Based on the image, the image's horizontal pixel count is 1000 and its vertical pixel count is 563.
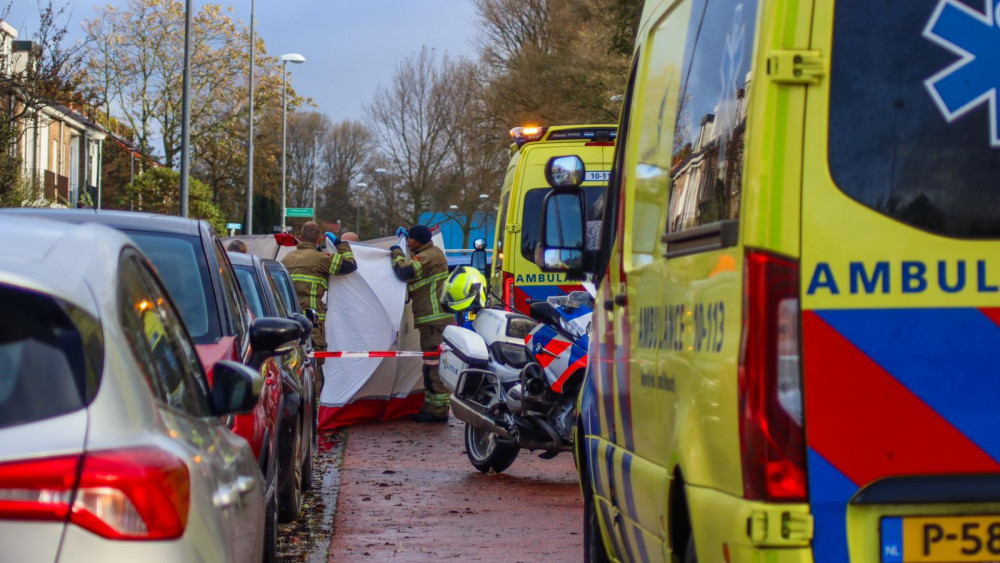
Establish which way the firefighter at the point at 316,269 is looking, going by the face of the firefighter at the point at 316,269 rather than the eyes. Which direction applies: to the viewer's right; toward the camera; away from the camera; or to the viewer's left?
away from the camera

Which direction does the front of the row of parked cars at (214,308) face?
away from the camera

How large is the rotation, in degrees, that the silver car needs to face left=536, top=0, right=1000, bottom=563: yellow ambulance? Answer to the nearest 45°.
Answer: approximately 90° to its right

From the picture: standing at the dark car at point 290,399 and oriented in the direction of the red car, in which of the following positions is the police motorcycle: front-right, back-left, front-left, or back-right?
back-left

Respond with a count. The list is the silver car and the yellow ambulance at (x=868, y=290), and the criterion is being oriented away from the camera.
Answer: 2

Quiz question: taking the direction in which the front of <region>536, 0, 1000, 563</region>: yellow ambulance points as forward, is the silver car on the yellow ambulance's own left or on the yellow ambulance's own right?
on the yellow ambulance's own left

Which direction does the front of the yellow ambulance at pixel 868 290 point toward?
away from the camera

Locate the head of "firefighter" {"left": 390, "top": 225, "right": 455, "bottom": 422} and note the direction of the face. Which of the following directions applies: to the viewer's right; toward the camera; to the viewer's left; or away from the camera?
to the viewer's left

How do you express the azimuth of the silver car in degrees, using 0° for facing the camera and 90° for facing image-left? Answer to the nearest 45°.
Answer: approximately 180°
